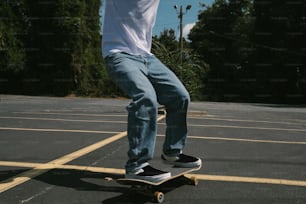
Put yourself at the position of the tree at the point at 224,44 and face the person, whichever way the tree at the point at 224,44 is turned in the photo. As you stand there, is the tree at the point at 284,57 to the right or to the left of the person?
left

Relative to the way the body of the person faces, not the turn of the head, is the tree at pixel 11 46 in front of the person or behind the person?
behind

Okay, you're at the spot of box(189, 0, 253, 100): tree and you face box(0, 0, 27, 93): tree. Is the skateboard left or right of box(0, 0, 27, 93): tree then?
left

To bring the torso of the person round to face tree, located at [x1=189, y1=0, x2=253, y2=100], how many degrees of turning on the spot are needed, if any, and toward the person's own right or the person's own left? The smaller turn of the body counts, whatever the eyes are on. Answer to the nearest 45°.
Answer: approximately 135° to the person's own left

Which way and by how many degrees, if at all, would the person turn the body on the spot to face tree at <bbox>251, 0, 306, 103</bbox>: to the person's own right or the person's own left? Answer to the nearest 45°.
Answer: approximately 135° to the person's own left

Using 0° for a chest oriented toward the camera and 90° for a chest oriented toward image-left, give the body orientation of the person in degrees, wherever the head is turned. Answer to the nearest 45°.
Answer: approximately 315°

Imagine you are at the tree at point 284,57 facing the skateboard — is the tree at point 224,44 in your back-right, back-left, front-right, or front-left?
back-right
